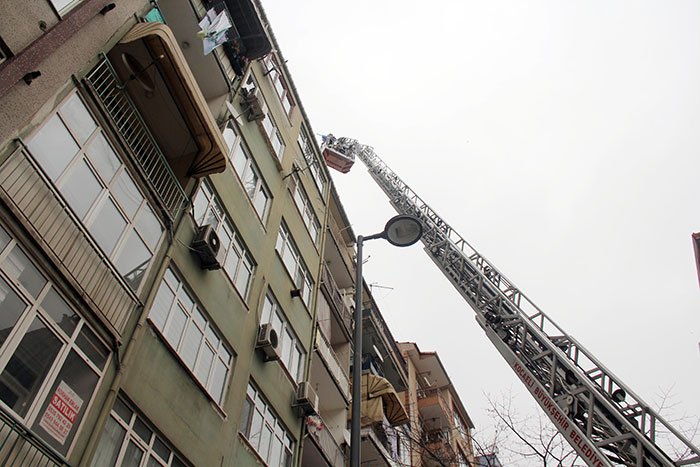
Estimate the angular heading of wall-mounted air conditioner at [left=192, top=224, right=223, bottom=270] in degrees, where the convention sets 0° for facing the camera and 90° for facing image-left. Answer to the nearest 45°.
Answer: approximately 315°

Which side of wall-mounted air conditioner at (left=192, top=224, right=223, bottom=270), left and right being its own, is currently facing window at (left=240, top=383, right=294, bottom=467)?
left

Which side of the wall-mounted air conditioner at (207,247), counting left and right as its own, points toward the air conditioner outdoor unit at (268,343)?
left

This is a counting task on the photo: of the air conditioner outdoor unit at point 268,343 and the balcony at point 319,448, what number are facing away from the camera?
0

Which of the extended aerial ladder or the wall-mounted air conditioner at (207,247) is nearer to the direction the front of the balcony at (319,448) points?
the extended aerial ladder

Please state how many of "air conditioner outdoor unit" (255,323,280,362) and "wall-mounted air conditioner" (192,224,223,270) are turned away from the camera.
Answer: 0

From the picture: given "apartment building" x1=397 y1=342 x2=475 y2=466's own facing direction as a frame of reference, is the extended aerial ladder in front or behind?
in front

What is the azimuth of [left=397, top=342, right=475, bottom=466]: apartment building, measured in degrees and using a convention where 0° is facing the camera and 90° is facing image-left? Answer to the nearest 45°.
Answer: approximately 315°

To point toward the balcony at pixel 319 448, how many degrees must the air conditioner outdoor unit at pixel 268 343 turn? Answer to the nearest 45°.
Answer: approximately 90° to its left

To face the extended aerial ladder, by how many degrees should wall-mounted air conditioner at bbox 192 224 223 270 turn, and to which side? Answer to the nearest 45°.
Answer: approximately 45° to its left
